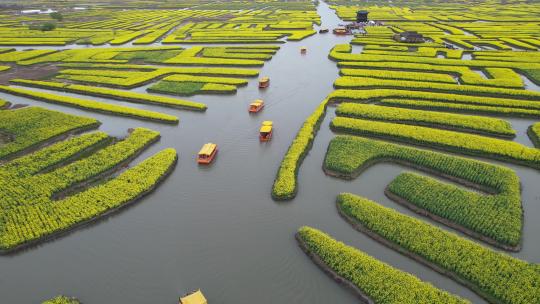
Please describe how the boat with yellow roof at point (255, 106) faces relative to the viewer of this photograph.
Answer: facing the viewer and to the left of the viewer

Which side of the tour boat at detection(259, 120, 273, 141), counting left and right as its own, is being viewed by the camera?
front

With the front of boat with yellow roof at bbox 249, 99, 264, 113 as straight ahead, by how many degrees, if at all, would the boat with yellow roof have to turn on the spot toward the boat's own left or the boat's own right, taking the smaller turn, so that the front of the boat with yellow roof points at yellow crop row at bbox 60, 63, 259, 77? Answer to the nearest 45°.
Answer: approximately 90° to the boat's own right

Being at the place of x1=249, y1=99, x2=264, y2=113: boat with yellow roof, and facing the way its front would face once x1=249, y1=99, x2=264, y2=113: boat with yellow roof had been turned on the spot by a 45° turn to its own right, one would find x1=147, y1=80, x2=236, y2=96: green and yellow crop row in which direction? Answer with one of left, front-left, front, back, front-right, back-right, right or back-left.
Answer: front-right

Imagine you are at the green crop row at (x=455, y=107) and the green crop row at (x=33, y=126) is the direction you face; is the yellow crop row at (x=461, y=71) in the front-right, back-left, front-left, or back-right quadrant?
back-right

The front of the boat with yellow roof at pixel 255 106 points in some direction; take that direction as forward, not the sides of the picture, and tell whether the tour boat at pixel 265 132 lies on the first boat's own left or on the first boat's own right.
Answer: on the first boat's own left

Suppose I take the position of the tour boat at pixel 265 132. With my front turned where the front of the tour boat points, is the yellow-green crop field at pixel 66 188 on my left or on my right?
on my right

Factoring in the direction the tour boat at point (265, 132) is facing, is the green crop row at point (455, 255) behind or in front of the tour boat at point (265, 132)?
in front

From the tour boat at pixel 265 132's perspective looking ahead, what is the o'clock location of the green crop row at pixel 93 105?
The green crop row is roughly at 4 o'clock from the tour boat.

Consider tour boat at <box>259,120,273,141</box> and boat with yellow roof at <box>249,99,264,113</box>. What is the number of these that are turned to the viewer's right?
0

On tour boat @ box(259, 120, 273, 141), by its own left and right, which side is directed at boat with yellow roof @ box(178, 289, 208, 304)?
front
